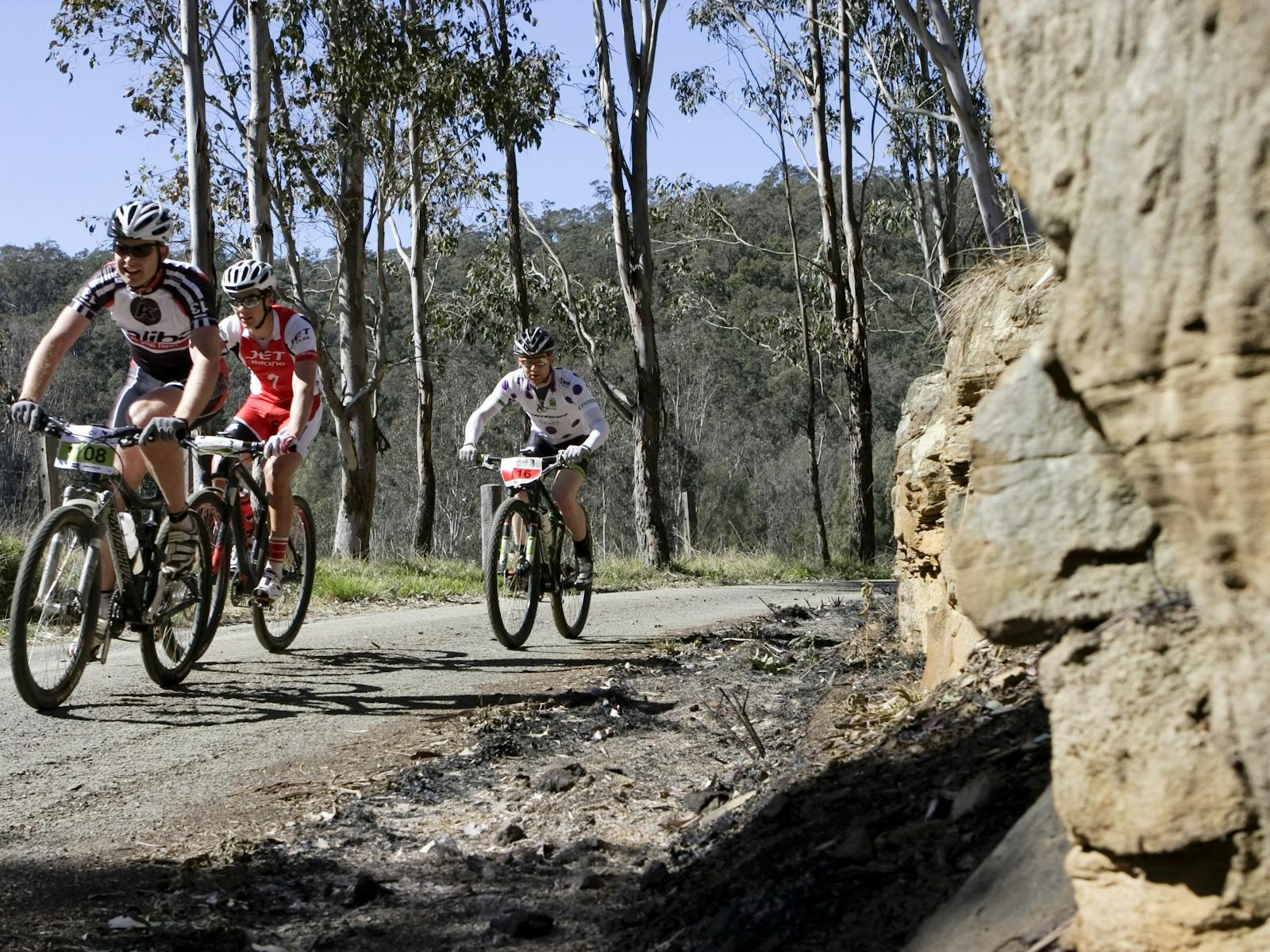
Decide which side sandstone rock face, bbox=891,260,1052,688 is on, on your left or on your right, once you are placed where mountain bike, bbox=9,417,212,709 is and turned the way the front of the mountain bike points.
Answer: on your left

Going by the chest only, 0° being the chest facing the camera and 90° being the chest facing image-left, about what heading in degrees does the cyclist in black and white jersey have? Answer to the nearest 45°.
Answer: approximately 45°

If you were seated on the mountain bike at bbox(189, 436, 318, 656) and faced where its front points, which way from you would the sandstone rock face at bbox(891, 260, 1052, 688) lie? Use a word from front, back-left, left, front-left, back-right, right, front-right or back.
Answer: left

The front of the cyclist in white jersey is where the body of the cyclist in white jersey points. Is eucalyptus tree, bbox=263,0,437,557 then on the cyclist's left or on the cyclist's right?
on the cyclist's right

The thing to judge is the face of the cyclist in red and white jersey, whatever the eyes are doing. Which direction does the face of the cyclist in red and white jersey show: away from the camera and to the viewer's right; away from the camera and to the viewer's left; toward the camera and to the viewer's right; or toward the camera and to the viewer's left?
toward the camera and to the viewer's left

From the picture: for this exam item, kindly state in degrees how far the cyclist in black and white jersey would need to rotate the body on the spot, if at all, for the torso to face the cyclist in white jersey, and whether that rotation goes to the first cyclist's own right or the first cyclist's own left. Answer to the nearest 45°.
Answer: approximately 180°

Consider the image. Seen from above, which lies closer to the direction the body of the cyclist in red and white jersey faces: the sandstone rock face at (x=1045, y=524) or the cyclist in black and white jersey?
the cyclist in black and white jersey

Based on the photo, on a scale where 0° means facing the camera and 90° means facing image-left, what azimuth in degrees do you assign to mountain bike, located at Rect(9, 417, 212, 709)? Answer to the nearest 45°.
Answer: approximately 45°

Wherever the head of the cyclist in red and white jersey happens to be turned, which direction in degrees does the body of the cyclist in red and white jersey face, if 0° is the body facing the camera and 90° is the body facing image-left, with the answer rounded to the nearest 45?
approximately 45°

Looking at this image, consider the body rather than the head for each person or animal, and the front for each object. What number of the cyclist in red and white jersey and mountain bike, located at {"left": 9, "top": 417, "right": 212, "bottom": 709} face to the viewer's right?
0

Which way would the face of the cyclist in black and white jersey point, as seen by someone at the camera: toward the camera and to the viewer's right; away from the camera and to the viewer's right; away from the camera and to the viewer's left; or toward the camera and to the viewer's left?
toward the camera and to the viewer's left

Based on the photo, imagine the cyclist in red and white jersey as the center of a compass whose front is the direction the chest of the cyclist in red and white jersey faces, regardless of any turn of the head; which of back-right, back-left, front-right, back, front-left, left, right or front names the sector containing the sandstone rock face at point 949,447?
left
